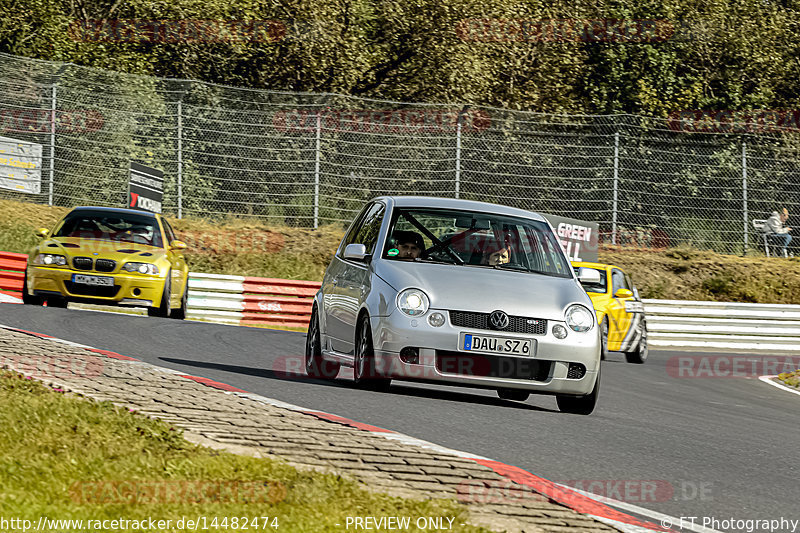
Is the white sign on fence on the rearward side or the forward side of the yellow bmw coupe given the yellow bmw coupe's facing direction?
on the rearward side

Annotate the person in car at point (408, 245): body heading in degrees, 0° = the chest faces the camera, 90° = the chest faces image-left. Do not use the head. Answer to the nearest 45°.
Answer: approximately 315°

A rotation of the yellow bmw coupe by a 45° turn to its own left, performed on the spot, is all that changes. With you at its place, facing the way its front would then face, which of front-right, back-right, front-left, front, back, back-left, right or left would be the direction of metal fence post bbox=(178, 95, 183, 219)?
back-left

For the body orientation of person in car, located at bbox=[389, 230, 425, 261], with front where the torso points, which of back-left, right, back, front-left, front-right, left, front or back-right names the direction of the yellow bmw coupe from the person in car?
back

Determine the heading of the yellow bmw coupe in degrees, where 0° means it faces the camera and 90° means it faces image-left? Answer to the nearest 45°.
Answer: approximately 0°

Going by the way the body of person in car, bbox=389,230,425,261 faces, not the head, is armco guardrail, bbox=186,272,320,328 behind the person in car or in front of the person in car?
behind

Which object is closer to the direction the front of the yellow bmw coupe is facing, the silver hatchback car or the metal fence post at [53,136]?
the silver hatchback car

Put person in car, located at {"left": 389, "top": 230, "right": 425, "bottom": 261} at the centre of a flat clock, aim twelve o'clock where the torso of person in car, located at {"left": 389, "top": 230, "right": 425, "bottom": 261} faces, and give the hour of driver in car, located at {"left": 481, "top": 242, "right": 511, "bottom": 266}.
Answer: driver in car, located at {"left": 481, "top": 242, "right": 511, "bottom": 266} is roughly at 10 o'clock from person in car, located at {"left": 389, "top": 230, "right": 425, "bottom": 261}.
